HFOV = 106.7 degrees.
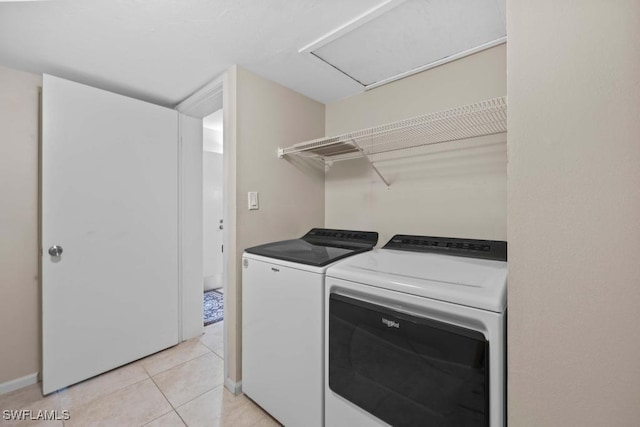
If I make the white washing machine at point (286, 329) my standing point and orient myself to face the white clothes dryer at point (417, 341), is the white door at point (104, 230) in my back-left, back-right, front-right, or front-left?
back-right

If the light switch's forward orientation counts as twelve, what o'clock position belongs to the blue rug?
The blue rug is roughly at 7 o'clock from the light switch.

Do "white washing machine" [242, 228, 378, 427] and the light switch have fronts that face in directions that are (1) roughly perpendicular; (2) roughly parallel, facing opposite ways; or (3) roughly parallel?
roughly perpendicular

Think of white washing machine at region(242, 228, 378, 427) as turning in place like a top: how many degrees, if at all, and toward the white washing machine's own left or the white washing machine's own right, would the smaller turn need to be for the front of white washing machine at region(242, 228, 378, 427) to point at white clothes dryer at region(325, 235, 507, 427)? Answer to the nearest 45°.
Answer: approximately 90° to the white washing machine's own left

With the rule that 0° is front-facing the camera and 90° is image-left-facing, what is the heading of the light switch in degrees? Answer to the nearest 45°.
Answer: approximately 315°

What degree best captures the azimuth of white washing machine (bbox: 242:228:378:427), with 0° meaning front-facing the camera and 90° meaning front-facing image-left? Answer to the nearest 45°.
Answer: approximately 45°

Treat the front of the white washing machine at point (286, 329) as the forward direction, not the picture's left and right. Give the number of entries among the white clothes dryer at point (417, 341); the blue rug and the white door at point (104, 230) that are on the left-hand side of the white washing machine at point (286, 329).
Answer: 1

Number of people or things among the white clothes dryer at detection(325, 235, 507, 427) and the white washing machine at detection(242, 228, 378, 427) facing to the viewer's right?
0

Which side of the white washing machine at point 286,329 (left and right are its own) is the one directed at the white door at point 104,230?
right

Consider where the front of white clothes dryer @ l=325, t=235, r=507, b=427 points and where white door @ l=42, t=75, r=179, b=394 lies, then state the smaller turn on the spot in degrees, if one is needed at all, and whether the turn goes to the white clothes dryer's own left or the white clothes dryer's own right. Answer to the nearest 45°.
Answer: approximately 45° to the white clothes dryer's own right

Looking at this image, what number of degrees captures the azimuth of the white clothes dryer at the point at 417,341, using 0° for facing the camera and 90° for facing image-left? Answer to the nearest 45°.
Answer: approximately 45°

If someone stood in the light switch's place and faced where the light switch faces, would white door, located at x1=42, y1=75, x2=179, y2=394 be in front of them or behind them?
behind

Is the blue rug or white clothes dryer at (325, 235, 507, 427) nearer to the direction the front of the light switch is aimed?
the white clothes dryer
